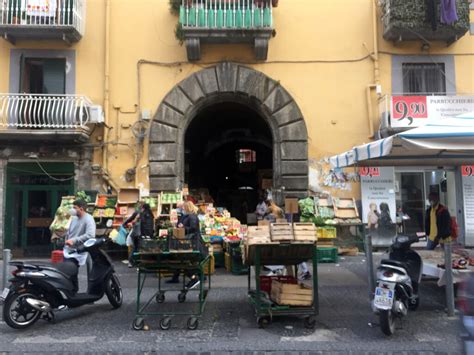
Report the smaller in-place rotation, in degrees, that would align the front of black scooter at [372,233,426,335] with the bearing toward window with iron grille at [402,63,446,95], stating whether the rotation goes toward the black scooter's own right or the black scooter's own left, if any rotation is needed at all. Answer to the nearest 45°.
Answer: approximately 45° to the black scooter's own left

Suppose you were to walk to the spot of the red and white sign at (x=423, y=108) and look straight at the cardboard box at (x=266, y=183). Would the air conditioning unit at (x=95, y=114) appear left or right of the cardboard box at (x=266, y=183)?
left

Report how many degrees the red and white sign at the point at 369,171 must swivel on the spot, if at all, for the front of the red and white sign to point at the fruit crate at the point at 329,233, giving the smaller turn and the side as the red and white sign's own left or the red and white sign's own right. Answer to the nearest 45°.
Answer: approximately 45° to the red and white sign's own right

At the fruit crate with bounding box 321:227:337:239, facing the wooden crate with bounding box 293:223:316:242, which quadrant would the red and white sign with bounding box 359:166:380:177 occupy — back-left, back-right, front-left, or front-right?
back-left

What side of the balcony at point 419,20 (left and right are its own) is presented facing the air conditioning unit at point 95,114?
right

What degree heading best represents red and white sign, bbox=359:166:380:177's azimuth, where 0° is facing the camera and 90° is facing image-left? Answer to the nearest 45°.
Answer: approximately 0°

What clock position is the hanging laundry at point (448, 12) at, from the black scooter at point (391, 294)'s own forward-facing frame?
The hanging laundry is roughly at 11 o'clock from the black scooter.

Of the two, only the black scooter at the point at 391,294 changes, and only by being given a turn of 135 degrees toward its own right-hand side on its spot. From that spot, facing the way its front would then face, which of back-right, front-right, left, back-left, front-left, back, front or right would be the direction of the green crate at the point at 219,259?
back-right

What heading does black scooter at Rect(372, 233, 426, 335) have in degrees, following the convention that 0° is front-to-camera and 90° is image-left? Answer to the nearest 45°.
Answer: approximately 225°

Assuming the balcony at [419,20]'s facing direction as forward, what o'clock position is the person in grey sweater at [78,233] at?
The person in grey sweater is roughly at 1 o'clock from the balcony.

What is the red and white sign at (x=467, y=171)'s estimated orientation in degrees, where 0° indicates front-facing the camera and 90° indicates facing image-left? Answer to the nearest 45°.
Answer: approximately 0°

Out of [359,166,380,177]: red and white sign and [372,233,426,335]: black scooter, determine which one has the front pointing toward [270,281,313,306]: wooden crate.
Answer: the red and white sign
